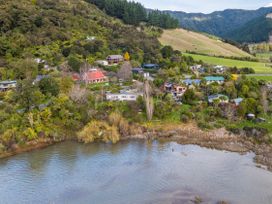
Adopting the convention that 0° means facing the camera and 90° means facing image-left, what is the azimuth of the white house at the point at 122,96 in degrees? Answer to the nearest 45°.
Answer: approximately 0°

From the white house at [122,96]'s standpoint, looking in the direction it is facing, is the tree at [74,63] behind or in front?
behind

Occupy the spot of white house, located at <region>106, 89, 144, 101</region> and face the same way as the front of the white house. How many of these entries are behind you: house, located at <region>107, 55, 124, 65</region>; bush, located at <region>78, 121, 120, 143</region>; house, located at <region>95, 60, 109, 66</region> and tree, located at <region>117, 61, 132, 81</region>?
3

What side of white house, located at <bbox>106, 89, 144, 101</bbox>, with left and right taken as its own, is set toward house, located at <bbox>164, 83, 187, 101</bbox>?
left

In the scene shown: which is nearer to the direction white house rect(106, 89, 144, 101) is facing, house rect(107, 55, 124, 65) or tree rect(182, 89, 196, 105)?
the tree

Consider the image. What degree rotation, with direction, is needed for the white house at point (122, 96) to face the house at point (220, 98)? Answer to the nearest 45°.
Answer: approximately 90° to its left

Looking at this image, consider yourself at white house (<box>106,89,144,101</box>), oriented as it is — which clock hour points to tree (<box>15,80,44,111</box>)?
The tree is roughly at 2 o'clock from the white house.

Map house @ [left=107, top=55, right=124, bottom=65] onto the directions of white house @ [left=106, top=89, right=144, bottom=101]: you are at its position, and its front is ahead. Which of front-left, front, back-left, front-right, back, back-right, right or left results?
back

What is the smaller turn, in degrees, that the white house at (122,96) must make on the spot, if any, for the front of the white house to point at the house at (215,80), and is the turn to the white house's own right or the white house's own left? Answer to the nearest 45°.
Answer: approximately 135° to the white house's own left

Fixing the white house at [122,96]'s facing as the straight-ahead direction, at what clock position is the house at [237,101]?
The house is roughly at 9 o'clock from the white house.

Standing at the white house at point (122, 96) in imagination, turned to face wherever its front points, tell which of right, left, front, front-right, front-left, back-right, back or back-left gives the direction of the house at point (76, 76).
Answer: back-right
